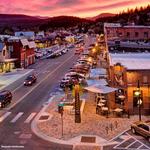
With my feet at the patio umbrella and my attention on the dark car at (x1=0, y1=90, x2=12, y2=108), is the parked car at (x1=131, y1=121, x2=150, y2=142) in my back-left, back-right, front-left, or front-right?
back-left

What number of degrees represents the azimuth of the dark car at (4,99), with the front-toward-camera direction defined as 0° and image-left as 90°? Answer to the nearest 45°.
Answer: approximately 45°

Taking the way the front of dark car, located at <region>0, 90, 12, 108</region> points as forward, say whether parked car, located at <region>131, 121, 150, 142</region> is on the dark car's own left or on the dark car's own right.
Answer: on the dark car's own left
